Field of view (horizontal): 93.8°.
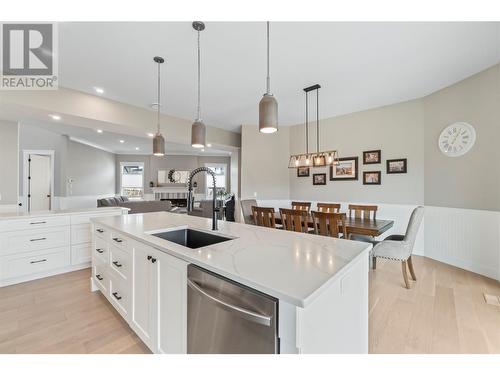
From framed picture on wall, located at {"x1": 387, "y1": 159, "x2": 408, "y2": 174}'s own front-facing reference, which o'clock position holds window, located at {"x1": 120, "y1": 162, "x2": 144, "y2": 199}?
The window is roughly at 3 o'clock from the framed picture on wall.

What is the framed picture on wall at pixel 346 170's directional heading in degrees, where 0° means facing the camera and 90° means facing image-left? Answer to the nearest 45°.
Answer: approximately 0°

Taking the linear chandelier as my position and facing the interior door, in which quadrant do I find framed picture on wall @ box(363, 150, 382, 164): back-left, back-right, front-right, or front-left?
back-right

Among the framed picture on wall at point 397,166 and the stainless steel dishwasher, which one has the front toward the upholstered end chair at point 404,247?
the framed picture on wall

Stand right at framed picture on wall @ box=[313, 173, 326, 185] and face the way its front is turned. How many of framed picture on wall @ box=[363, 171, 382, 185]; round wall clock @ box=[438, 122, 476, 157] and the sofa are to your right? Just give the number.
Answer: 1

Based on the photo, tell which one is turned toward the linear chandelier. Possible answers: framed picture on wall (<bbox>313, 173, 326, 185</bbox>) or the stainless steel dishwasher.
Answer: the framed picture on wall

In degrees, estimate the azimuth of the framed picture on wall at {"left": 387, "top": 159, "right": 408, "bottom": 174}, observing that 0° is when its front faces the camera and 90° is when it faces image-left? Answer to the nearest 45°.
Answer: approximately 0°

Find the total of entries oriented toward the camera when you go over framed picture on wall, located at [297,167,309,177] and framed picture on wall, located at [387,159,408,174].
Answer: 2

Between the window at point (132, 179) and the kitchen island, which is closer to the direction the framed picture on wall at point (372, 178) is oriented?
the kitchen island

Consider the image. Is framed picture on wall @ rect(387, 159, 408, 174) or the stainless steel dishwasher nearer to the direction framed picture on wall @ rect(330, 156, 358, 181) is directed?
the stainless steel dishwasher
